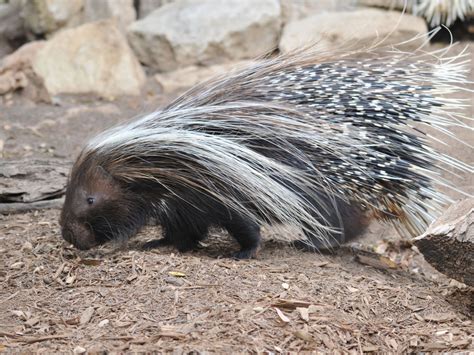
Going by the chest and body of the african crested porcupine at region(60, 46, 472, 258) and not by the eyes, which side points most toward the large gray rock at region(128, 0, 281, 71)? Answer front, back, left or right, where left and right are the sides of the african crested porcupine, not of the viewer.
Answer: right

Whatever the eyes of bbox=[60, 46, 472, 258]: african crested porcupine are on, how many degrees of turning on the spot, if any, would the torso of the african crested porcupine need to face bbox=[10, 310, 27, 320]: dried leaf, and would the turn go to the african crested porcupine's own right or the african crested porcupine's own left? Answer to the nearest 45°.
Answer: approximately 45° to the african crested porcupine's own left

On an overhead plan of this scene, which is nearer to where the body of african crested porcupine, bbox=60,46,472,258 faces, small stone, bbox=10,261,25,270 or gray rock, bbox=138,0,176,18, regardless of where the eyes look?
the small stone

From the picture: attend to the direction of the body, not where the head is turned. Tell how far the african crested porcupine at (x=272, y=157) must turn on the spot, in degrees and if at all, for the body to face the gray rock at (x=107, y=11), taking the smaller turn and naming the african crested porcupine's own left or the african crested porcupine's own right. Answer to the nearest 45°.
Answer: approximately 45° to the african crested porcupine's own right

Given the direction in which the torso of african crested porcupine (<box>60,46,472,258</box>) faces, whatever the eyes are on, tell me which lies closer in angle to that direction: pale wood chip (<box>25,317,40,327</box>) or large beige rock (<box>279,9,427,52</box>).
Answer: the pale wood chip

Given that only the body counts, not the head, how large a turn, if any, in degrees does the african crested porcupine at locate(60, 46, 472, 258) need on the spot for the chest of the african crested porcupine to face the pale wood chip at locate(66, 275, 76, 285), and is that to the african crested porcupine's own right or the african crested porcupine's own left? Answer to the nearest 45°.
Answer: approximately 45° to the african crested porcupine's own left

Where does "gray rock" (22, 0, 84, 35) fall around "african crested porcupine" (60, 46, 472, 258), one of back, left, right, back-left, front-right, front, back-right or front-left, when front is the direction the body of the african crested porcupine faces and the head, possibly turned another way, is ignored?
front-right

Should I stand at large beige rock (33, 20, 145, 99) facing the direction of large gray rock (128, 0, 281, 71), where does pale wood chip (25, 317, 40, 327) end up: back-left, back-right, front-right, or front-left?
back-right

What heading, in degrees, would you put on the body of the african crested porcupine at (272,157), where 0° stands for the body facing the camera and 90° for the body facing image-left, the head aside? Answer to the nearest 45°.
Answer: approximately 90°

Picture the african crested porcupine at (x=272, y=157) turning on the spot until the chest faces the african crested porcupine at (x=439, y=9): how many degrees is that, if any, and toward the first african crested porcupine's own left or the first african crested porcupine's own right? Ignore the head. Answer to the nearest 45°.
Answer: approximately 90° to the first african crested porcupine's own right

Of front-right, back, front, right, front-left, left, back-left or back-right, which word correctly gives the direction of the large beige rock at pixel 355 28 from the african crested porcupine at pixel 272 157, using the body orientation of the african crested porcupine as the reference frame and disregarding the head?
right

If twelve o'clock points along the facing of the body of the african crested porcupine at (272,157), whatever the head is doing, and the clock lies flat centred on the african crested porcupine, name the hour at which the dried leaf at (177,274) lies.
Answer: The dried leaf is roughly at 10 o'clock from the african crested porcupine.

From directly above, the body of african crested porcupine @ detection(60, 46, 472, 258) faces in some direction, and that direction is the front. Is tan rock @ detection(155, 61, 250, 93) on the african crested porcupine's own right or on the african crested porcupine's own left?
on the african crested porcupine's own right

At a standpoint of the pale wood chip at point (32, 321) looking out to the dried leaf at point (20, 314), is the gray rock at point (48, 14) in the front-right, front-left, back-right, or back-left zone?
front-right

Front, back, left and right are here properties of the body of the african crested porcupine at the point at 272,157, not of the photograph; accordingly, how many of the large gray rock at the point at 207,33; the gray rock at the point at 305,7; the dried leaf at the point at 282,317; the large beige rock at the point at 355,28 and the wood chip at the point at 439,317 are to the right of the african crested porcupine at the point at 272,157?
3

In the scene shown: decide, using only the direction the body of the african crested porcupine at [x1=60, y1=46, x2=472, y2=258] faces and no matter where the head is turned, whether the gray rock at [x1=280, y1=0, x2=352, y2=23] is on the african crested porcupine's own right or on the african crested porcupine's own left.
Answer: on the african crested porcupine's own right

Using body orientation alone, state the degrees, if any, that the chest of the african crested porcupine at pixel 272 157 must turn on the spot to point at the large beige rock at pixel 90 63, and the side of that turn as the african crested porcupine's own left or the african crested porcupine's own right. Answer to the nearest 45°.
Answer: approximately 45° to the african crested porcupine's own right

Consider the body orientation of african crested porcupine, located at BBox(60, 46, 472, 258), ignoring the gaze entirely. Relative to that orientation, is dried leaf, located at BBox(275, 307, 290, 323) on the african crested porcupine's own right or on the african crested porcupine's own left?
on the african crested porcupine's own left

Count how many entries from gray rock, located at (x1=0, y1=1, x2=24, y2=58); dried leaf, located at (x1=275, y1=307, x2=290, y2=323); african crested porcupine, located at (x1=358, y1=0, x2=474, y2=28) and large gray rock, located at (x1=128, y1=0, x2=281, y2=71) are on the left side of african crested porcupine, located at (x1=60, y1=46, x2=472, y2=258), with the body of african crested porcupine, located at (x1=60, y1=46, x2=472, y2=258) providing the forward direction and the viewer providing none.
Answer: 1

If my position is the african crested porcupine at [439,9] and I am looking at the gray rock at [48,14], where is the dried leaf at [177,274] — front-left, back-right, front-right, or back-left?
front-left
